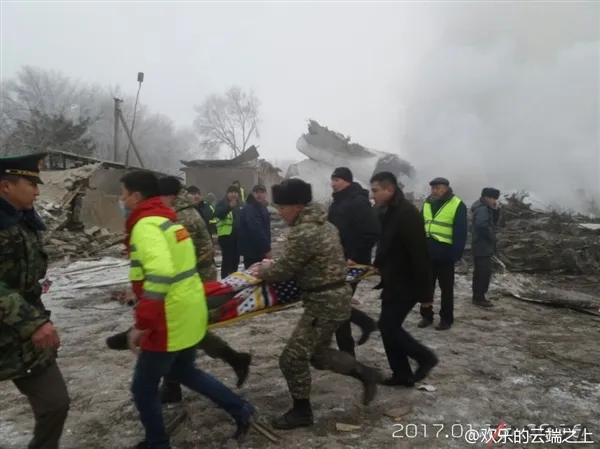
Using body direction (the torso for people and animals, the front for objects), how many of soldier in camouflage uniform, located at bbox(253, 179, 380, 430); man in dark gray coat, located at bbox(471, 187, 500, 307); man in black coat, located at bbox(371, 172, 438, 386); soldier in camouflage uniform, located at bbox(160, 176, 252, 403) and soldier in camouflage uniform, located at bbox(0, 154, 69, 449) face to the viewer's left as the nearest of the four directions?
3

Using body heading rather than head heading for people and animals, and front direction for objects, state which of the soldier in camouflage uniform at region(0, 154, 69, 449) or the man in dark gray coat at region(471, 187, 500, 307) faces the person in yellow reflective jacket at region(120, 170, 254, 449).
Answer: the soldier in camouflage uniform

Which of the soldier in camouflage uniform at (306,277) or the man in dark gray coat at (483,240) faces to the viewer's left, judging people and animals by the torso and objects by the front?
the soldier in camouflage uniform

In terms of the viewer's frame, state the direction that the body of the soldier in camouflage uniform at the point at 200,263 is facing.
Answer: to the viewer's left

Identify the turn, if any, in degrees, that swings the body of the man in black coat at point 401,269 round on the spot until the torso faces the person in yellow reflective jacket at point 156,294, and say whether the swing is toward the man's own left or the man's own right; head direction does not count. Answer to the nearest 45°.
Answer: approximately 45° to the man's own left

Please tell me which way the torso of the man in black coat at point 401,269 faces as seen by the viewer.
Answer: to the viewer's left

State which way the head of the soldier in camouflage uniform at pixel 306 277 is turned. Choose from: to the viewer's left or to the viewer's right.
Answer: to the viewer's left

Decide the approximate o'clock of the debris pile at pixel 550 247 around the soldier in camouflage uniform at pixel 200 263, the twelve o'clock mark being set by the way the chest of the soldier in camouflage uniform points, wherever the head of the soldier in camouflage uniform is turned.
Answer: The debris pile is roughly at 5 o'clock from the soldier in camouflage uniform.

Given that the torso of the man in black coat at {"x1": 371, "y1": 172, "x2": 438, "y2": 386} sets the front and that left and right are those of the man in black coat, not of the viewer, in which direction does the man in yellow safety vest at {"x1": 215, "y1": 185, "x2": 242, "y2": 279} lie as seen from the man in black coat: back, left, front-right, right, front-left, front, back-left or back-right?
front-right

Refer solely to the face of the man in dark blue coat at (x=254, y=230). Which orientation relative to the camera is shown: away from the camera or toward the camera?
toward the camera

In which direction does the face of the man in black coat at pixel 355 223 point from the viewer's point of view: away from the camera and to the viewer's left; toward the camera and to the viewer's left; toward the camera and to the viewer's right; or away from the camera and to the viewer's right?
toward the camera and to the viewer's left

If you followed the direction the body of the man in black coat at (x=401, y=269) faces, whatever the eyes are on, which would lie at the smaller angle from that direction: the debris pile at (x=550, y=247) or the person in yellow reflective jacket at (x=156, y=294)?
the person in yellow reflective jacket

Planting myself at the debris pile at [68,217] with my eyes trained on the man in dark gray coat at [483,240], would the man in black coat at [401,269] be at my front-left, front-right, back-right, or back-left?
front-right

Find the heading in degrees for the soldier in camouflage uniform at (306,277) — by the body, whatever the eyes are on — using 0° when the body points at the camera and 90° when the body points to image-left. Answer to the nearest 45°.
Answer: approximately 90°

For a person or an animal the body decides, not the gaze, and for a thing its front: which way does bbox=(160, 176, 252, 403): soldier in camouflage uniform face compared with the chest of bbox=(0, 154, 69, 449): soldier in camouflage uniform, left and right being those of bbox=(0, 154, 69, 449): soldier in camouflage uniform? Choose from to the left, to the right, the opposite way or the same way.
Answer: the opposite way

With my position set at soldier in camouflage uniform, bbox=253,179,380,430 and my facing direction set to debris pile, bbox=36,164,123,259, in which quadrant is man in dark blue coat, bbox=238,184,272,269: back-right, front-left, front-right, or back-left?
front-right

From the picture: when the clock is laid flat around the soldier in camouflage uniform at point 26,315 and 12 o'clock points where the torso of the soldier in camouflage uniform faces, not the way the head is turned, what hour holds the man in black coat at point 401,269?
The man in black coat is roughly at 12 o'clock from the soldier in camouflage uniform.
